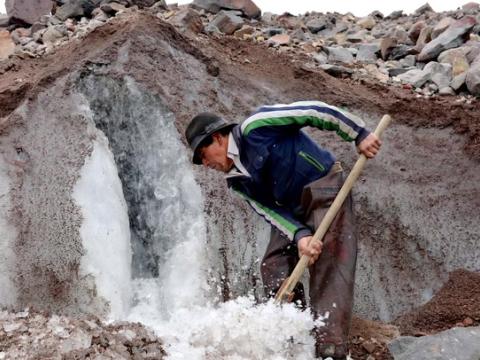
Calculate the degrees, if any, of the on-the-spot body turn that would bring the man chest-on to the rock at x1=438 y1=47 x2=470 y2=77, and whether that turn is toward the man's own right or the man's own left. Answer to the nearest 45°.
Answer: approximately 135° to the man's own right

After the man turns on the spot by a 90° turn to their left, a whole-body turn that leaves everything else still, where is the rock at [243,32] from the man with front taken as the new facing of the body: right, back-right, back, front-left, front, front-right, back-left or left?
back-left

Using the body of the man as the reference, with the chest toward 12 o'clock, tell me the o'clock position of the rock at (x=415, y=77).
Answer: The rock is roughly at 5 o'clock from the man.

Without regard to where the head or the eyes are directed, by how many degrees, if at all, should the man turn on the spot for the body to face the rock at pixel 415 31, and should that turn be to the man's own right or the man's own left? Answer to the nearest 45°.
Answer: approximately 135° to the man's own right

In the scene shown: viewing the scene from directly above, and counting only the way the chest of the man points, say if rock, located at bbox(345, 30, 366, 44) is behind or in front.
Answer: behind

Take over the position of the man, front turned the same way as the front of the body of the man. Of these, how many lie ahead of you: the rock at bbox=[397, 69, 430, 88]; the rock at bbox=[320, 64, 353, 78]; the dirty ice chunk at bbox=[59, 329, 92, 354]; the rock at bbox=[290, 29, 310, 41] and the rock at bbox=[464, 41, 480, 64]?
1

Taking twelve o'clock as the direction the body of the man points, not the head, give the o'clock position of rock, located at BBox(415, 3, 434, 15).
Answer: The rock is roughly at 5 o'clock from the man.

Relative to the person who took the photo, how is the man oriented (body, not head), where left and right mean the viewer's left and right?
facing the viewer and to the left of the viewer

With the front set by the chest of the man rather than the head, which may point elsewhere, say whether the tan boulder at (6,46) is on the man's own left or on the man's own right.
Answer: on the man's own right

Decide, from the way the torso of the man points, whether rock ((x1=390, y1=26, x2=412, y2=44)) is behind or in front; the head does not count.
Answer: behind

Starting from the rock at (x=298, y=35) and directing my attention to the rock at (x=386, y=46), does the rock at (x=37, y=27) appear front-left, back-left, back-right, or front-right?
back-right

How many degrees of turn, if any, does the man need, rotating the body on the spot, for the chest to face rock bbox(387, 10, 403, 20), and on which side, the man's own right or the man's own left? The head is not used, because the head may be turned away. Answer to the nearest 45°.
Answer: approximately 135° to the man's own right

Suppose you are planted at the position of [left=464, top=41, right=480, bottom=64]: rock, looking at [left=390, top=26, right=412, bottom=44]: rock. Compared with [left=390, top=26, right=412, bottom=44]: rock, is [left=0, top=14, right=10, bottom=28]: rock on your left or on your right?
left

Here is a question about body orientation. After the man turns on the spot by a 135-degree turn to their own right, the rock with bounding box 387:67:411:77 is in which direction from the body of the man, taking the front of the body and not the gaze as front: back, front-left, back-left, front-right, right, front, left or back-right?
front

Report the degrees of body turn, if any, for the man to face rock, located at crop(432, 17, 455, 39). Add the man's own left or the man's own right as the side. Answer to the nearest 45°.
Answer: approximately 135° to the man's own right

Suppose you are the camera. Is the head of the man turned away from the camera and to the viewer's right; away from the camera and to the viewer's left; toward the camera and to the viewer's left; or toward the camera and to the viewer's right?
toward the camera and to the viewer's left

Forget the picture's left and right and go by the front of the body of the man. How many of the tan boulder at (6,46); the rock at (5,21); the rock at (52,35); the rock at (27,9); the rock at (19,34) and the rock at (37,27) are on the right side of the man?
6

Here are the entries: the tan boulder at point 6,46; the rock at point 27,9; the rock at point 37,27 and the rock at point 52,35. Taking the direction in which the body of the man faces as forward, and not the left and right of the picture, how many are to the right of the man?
4
